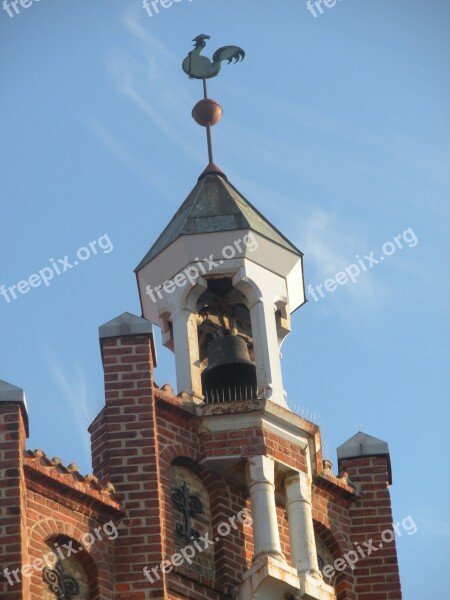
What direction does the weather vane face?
to the viewer's left
